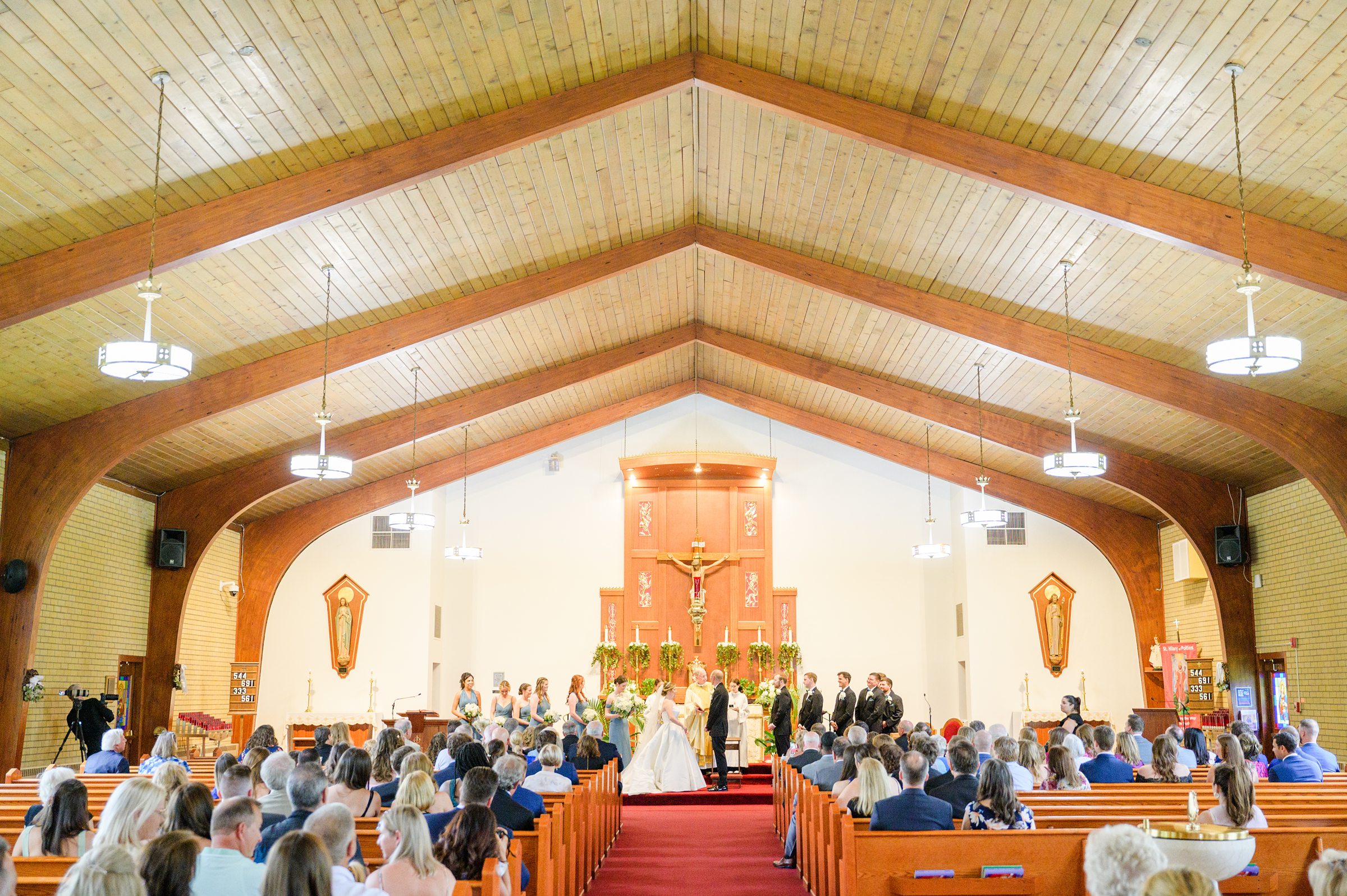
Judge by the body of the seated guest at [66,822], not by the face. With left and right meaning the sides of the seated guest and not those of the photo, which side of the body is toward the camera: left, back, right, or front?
back

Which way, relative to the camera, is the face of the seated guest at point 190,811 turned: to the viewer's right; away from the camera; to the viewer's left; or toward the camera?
away from the camera

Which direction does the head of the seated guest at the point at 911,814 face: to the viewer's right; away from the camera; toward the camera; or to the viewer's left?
away from the camera

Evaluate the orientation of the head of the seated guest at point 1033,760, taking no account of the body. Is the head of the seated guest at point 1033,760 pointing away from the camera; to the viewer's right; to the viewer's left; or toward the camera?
away from the camera

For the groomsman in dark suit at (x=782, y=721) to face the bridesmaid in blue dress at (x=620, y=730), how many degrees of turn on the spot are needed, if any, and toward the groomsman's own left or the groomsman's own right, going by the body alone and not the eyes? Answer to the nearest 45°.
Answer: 0° — they already face them

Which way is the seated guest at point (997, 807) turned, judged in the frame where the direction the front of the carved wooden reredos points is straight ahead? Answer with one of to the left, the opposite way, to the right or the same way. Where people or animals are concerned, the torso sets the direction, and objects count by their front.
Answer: the opposite way

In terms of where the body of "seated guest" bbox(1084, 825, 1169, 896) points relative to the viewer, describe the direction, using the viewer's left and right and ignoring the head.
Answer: facing away from the viewer

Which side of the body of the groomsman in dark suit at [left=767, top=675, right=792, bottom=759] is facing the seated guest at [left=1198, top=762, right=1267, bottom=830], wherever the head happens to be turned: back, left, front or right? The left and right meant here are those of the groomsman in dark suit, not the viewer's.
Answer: left

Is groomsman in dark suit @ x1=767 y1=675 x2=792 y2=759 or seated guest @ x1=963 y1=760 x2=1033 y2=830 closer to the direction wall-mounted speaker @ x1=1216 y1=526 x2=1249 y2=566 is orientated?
the seated guest

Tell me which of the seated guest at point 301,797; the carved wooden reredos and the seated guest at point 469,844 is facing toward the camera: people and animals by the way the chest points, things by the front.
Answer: the carved wooden reredos

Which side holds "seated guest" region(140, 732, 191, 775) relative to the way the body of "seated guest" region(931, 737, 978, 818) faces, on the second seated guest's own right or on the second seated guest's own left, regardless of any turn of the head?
on the second seated guest's own left

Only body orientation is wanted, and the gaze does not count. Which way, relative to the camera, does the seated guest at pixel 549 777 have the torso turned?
away from the camera

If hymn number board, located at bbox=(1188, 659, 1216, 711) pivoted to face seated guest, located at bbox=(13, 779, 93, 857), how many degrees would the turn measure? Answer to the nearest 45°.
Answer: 0° — it already faces them

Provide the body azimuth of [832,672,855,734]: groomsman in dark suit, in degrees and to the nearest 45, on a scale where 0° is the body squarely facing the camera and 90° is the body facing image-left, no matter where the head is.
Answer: approximately 45°

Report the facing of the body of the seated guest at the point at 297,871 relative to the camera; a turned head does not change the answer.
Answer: away from the camera

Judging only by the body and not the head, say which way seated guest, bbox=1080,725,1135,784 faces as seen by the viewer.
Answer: away from the camera

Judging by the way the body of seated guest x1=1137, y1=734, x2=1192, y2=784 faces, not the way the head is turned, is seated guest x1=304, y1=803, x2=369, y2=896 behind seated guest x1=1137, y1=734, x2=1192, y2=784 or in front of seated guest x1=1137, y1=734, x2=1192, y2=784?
behind
